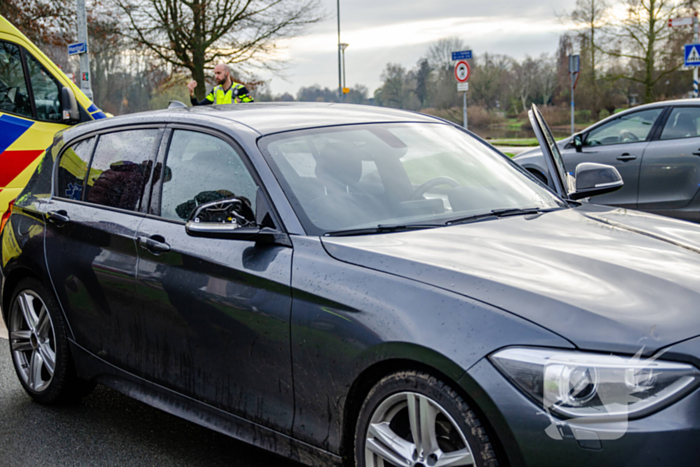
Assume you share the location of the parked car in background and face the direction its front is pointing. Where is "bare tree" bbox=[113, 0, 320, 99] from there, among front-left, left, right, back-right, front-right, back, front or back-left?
front-right

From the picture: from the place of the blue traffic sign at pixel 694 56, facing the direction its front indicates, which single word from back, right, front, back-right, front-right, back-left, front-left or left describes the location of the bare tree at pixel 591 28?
back

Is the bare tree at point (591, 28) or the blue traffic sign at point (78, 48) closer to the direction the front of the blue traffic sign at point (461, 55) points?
the blue traffic sign

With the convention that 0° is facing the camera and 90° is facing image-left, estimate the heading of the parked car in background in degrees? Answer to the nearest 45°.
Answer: approximately 90°

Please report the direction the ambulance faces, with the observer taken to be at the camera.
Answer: facing to the right of the viewer

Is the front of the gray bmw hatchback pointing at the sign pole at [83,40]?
no

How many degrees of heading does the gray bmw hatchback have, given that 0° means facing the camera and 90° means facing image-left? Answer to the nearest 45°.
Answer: approximately 315°

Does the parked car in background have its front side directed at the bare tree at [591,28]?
no

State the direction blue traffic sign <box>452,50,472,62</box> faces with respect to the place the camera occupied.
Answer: facing the viewer

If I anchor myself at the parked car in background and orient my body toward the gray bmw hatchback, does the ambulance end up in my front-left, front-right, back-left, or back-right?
front-right

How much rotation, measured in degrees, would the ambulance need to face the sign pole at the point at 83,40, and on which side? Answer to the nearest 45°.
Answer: approximately 90° to its left

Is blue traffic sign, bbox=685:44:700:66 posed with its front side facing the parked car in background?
yes
